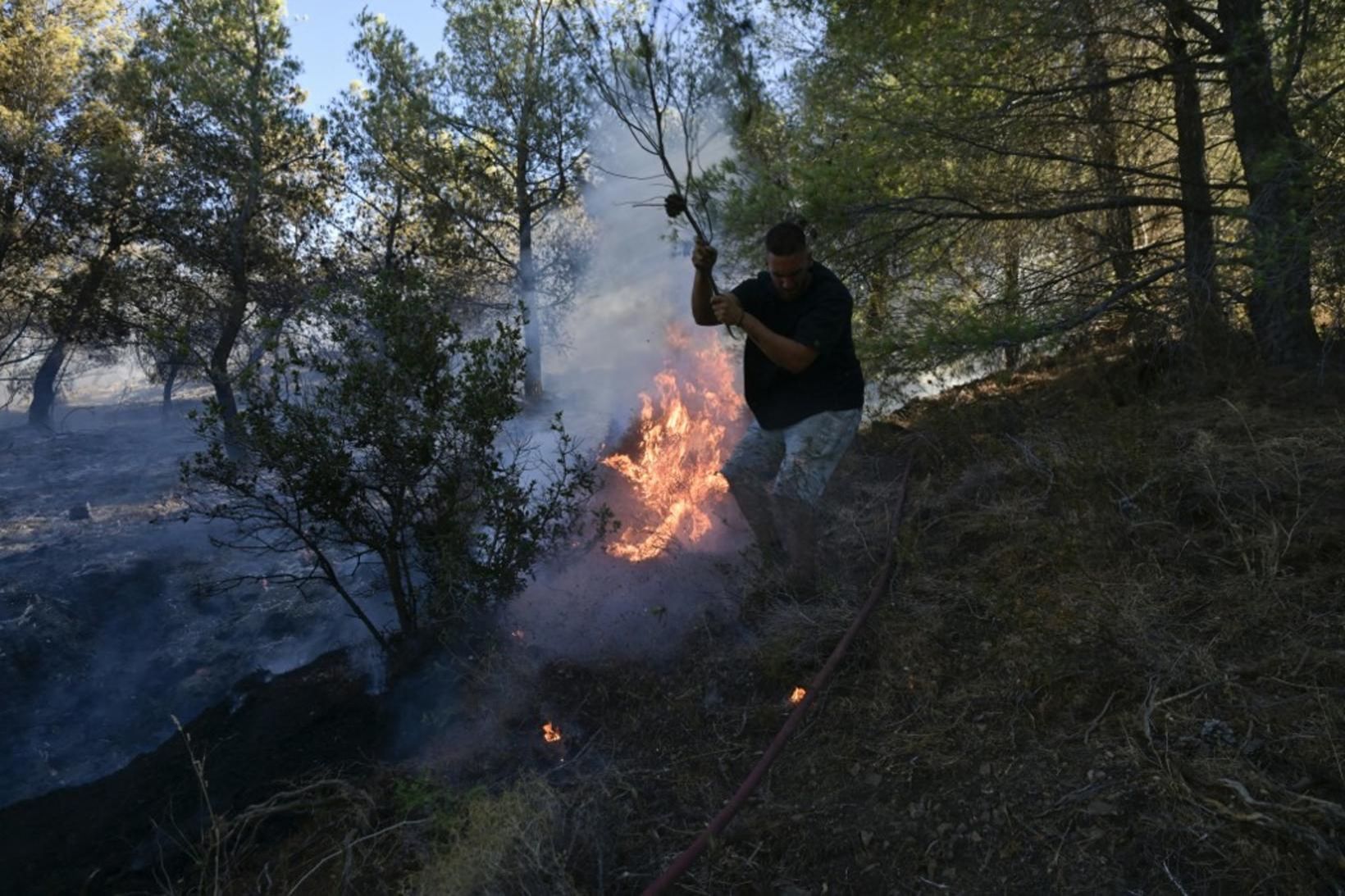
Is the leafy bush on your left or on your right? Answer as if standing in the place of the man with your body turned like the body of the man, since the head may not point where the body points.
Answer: on your right

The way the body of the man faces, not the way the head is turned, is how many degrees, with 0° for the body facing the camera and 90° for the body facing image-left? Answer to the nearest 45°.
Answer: approximately 45°

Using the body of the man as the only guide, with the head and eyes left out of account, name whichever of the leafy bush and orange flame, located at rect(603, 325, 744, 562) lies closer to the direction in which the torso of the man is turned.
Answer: the leafy bush

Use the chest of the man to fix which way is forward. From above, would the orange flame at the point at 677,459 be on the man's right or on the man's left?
on the man's right
